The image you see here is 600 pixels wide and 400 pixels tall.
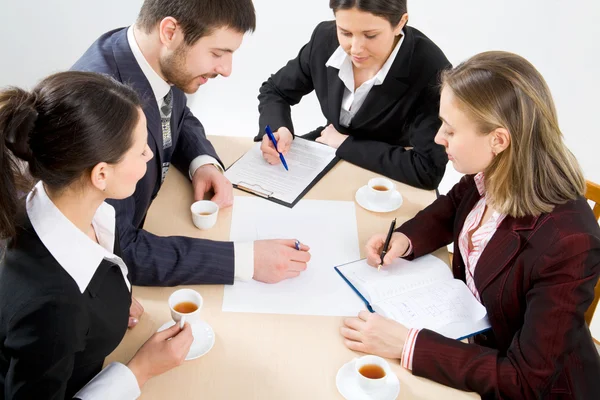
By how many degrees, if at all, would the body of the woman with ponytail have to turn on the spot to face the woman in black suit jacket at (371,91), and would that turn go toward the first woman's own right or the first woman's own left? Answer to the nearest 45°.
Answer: approximately 45° to the first woman's own left

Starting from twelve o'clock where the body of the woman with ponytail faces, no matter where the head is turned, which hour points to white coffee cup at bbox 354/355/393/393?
The white coffee cup is roughly at 1 o'clock from the woman with ponytail.

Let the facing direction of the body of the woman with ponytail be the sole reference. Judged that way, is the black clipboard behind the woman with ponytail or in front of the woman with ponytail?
in front

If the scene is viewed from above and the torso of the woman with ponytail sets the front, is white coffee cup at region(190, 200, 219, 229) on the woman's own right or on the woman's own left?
on the woman's own left

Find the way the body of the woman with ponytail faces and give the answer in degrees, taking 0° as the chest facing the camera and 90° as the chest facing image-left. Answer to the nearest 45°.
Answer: approximately 270°

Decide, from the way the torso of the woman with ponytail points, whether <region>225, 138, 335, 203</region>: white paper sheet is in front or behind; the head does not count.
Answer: in front

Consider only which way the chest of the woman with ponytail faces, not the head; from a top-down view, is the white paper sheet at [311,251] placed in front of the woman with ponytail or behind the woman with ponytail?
in front
